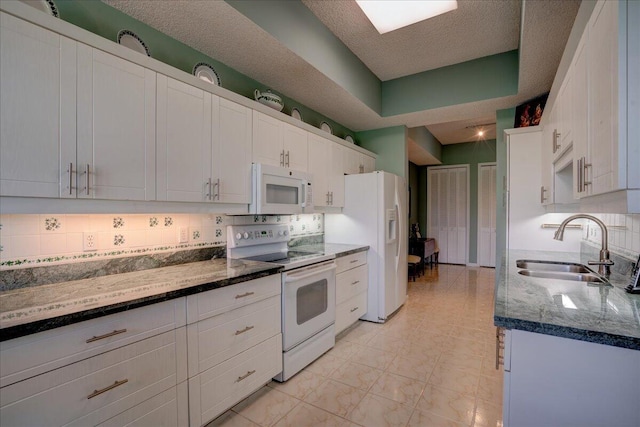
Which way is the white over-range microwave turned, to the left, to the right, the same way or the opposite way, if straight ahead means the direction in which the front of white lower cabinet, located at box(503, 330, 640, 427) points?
the opposite way

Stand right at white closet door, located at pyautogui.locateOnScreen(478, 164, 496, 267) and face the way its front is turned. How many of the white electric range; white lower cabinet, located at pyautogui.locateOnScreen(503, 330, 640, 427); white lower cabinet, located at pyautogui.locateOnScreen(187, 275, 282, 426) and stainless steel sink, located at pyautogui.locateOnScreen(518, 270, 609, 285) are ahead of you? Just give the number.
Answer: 4

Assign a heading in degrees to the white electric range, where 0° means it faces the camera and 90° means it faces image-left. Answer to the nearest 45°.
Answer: approximately 315°

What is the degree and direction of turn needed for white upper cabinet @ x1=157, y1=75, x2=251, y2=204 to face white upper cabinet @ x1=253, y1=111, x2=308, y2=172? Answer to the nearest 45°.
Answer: approximately 90° to its left

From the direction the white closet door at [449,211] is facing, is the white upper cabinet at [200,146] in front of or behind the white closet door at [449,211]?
in front

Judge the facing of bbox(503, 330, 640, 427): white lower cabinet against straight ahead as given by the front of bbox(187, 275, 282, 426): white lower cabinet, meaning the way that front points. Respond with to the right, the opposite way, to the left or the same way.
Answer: the opposite way

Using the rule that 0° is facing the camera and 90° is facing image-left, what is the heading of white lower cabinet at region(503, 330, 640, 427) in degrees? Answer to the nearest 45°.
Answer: approximately 90°

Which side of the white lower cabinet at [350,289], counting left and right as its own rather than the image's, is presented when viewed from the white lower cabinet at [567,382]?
front

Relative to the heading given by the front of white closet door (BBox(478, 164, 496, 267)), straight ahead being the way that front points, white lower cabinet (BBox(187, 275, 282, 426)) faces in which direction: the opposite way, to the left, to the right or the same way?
to the left

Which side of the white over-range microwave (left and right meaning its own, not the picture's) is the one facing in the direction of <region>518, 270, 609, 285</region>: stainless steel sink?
front

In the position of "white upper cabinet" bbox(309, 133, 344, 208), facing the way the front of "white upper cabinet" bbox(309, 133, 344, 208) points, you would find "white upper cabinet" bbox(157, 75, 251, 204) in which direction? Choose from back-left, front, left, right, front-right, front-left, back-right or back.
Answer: right

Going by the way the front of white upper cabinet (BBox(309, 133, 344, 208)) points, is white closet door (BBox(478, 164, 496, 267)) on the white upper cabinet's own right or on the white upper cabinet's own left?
on the white upper cabinet's own left
